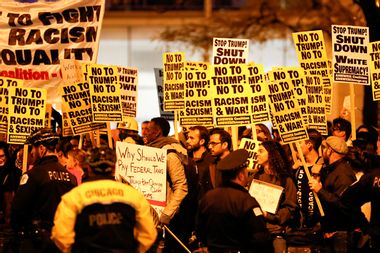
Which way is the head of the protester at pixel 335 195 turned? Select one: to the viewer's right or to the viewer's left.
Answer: to the viewer's left

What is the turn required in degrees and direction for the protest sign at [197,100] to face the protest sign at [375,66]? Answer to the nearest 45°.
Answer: approximately 90° to its left

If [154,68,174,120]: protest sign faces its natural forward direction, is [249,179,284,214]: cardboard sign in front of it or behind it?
in front

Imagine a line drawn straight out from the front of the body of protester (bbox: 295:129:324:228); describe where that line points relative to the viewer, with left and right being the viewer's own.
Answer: facing to the left of the viewer

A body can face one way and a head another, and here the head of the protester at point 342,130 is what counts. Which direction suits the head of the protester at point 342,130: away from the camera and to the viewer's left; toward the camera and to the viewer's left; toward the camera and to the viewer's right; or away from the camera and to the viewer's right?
toward the camera and to the viewer's left

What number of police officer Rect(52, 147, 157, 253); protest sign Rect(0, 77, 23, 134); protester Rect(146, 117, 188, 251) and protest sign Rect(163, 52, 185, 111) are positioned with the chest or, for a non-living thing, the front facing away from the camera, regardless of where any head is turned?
1

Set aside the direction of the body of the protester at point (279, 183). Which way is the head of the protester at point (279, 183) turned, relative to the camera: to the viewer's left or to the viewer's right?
to the viewer's left

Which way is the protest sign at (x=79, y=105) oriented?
toward the camera

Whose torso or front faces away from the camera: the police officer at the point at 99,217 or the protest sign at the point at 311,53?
the police officer
